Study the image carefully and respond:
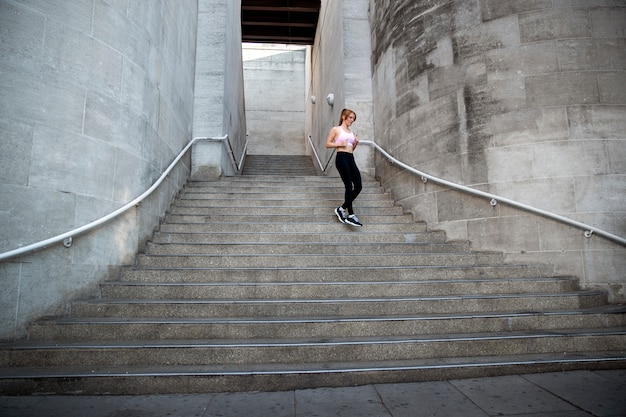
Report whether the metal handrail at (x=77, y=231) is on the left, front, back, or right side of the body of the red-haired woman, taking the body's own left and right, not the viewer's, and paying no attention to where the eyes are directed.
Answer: right

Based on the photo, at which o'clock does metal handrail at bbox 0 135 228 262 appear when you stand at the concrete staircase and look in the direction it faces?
The metal handrail is roughly at 3 o'clock from the concrete staircase.

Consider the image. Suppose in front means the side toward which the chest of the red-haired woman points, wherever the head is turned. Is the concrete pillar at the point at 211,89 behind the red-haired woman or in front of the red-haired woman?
behind

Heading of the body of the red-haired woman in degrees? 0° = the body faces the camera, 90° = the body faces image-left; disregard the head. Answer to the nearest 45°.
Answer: approximately 315°

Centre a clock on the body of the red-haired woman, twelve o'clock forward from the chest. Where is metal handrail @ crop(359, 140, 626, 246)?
The metal handrail is roughly at 11 o'clock from the red-haired woman.
